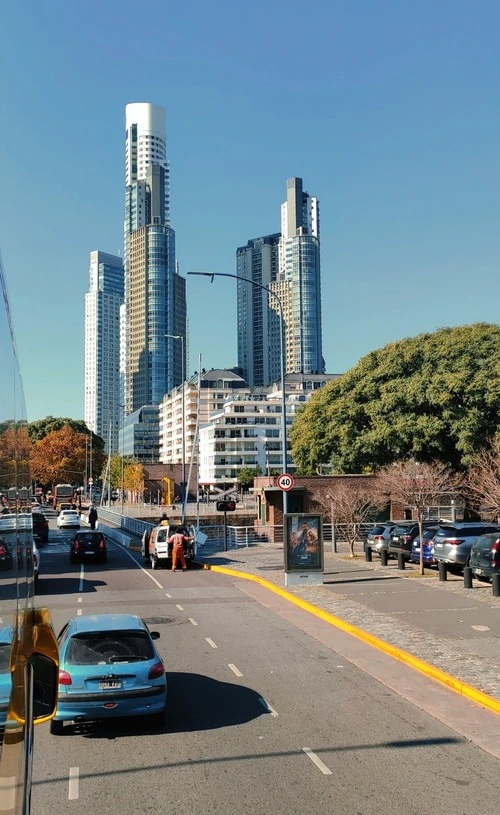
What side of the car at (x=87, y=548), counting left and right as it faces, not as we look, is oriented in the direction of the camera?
back

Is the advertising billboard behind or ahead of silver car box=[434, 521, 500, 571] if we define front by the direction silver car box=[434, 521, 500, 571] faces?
behind

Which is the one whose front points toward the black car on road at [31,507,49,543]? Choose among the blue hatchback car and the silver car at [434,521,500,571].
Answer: the blue hatchback car

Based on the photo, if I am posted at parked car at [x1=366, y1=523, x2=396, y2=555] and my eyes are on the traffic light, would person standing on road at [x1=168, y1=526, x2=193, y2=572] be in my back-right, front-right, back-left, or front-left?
front-left

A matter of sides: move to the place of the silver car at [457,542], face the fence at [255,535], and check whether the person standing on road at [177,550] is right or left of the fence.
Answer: left

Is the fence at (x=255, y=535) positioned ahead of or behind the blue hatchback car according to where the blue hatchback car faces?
ahead

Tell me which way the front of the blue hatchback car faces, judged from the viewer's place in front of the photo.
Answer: facing away from the viewer

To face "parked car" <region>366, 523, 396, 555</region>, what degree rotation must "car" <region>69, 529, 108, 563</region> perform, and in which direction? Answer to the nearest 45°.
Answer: approximately 90° to its right

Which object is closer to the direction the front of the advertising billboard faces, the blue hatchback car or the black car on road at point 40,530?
the blue hatchback car

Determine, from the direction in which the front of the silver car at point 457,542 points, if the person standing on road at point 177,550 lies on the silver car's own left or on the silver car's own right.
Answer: on the silver car's own left

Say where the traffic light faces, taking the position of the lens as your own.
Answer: facing the viewer

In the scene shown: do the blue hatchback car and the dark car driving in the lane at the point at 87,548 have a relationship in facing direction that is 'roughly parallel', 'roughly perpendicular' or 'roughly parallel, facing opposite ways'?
roughly parallel

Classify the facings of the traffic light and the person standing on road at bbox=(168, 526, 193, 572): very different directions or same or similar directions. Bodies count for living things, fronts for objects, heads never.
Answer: very different directions

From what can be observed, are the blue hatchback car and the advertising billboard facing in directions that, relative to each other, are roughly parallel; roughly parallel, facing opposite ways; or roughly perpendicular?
roughly parallel, facing opposite ways
